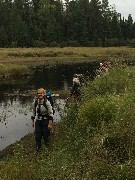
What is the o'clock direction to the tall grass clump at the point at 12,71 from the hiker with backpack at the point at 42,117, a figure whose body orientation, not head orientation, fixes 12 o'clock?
The tall grass clump is roughly at 6 o'clock from the hiker with backpack.

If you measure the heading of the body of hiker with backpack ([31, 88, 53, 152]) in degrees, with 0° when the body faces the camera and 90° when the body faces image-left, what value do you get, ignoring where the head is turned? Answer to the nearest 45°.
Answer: approximately 0°
